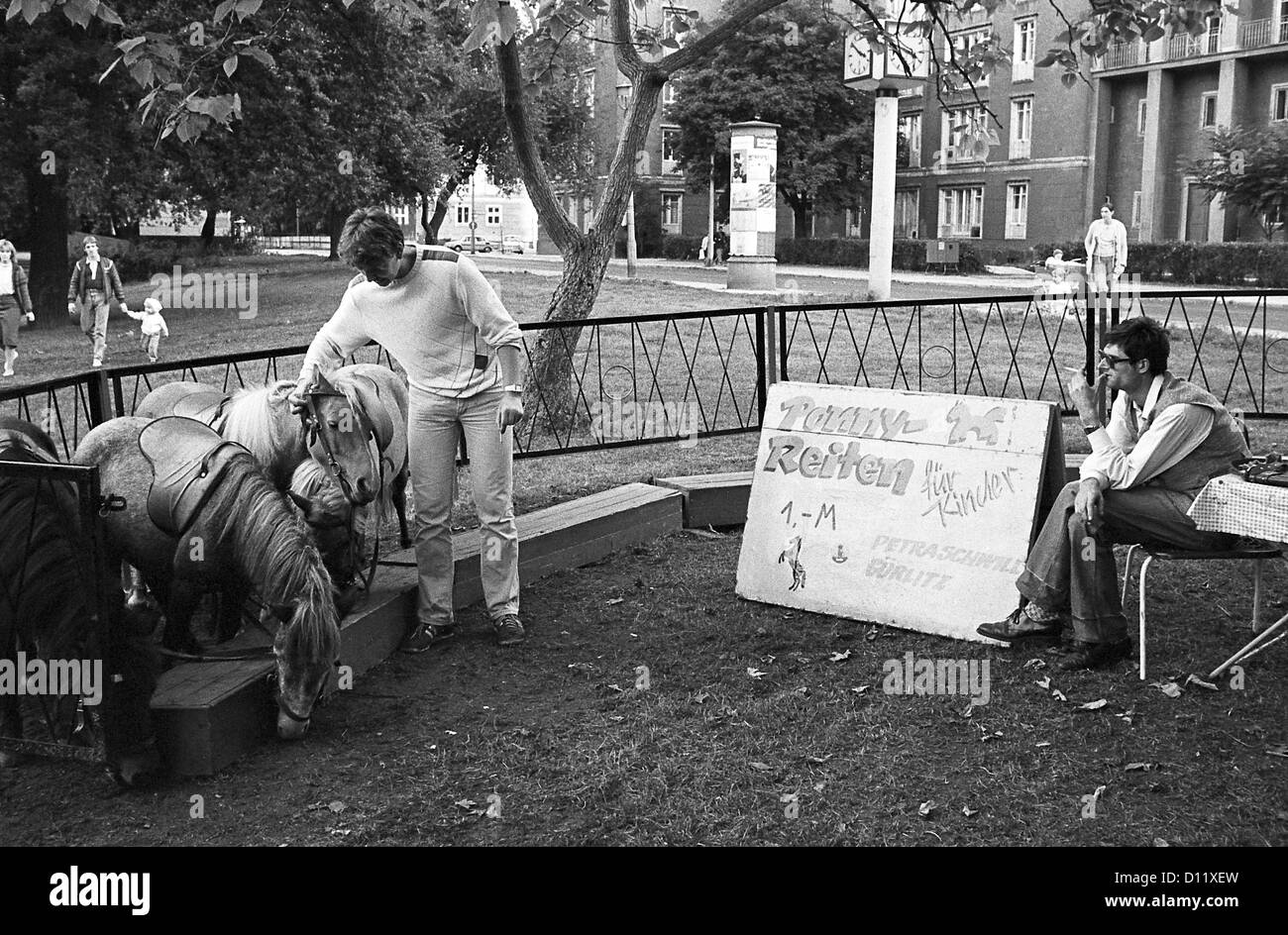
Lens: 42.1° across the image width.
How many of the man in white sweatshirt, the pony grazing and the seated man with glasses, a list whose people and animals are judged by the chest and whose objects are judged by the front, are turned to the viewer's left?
1

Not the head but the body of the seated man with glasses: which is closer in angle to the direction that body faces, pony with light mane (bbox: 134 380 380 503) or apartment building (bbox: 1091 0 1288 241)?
the pony with light mane

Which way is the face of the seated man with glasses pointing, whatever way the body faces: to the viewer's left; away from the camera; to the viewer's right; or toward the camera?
to the viewer's left

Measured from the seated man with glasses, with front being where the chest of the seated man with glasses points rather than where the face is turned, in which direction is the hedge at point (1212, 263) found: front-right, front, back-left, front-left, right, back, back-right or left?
right

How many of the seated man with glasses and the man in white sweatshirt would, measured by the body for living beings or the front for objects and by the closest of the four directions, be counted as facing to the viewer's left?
1

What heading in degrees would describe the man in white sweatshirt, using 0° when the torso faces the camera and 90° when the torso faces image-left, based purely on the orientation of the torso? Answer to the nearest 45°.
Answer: approximately 0°

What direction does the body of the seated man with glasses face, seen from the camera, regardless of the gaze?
to the viewer's left
